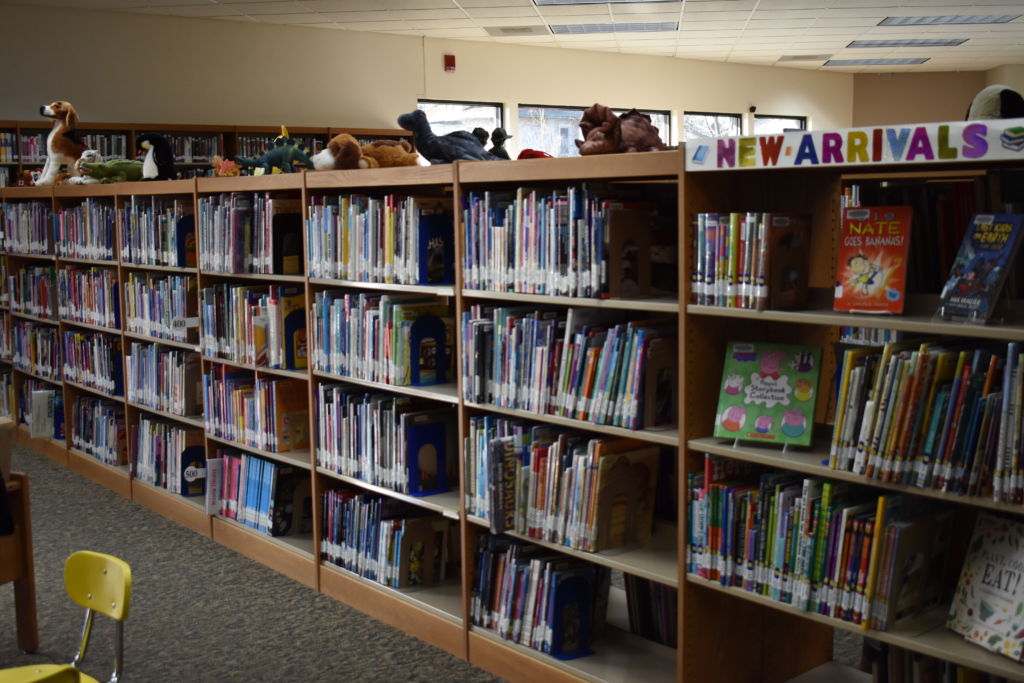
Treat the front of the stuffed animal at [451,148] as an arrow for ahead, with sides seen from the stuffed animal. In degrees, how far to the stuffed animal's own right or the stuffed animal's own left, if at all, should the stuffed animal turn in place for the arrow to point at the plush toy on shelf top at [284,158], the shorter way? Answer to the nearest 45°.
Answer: approximately 45° to the stuffed animal's own right

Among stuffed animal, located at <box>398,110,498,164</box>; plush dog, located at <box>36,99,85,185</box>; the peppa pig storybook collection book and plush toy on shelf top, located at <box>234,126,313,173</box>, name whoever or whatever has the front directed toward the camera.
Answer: the peppa pig storybook collection book

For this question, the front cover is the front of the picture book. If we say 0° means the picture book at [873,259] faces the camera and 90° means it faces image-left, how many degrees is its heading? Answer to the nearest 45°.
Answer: approximately 0°

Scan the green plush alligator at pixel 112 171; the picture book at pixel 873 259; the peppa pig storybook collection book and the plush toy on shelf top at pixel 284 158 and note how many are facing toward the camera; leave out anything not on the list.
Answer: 2

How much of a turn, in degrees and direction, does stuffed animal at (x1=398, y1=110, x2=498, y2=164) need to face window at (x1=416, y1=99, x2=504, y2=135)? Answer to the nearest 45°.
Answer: approximately 90° to its right

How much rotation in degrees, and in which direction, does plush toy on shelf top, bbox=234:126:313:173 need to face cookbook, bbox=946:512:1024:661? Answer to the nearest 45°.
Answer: approximately 45° to its right

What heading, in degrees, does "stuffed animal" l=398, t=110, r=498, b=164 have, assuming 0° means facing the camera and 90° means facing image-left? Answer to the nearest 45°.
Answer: approximately 90°

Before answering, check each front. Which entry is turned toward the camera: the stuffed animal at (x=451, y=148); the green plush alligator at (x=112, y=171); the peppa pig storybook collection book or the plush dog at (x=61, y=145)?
the peppa pig storybook collection book
